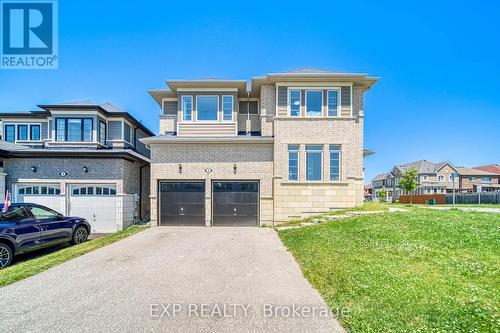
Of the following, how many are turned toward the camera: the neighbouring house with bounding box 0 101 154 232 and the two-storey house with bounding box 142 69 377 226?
2

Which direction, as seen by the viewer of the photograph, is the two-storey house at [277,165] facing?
facing the viewer

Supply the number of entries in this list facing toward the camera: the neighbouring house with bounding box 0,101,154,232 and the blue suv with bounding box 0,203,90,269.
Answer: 1

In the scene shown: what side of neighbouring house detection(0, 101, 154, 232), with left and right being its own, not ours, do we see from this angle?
front

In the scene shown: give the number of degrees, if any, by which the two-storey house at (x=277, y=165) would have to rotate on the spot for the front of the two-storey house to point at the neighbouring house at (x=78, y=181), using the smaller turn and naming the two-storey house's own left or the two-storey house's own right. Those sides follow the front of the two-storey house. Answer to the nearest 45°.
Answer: approximately 90° to the two-storey house's own right

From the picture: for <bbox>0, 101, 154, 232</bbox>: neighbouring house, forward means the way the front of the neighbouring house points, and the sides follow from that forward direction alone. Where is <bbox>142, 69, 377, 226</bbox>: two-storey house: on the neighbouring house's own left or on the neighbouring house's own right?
on the neighbouring house's own left

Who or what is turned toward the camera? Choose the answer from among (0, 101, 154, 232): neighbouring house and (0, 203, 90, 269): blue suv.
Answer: the neighbouring house
